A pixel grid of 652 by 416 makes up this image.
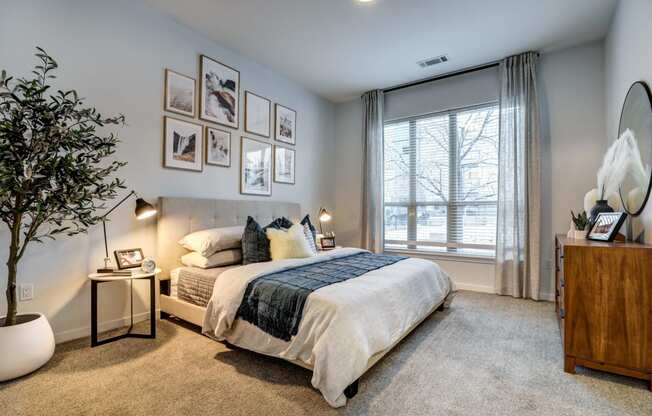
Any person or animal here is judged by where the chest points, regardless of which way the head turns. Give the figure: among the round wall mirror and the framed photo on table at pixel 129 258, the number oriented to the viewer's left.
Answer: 1

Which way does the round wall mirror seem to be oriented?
to the viewer's left

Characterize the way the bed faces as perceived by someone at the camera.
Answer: facing the viewer and to the right of the viewer

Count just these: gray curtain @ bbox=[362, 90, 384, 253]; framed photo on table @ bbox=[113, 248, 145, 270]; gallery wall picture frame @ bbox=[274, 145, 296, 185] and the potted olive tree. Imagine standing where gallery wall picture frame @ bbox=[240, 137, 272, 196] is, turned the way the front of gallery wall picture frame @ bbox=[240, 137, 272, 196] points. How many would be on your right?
2

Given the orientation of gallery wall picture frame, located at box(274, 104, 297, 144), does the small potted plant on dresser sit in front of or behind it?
in front

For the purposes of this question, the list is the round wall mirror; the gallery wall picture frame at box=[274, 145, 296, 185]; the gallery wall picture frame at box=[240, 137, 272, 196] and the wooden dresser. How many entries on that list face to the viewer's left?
2

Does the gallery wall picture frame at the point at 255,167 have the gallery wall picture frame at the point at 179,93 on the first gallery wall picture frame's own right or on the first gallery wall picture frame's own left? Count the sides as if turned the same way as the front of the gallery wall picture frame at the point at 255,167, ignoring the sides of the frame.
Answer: on the first gallery wall picture frame's own right

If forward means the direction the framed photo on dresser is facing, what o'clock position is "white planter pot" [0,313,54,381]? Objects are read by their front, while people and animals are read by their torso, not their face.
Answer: The white planter pot is roughly at 12 o'clock from the framed photo on dresser.

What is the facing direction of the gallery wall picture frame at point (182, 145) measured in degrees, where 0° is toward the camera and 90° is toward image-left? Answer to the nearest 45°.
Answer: approximately 315°

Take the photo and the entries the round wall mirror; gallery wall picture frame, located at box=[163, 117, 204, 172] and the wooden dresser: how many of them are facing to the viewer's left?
2

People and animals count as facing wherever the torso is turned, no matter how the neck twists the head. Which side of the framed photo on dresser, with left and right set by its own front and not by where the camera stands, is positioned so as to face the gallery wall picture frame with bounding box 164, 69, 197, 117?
front

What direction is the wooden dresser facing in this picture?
to the viewer's left

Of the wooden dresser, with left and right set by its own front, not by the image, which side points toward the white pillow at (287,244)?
front
